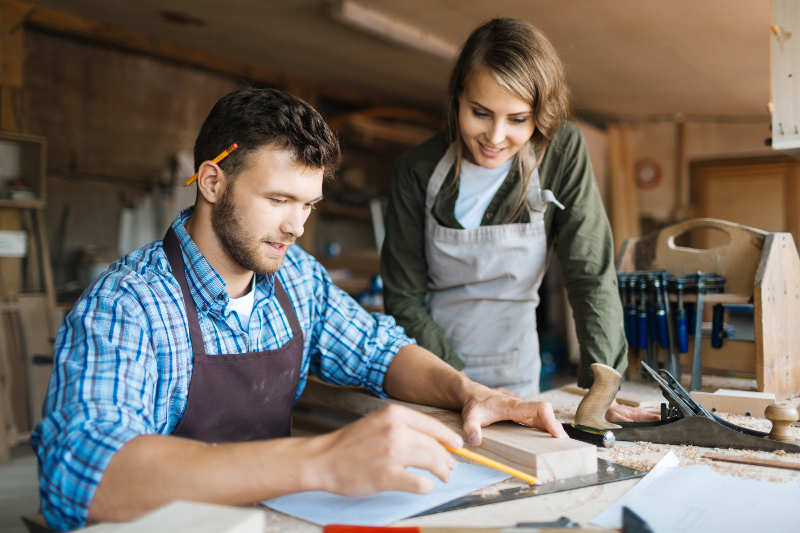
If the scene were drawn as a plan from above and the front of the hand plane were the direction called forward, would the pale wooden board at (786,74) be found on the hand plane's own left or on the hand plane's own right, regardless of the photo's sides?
on the hand plane's own left

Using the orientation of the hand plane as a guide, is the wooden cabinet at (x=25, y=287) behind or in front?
behind

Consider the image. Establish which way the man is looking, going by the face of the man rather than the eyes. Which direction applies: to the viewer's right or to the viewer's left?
to the viewer's right

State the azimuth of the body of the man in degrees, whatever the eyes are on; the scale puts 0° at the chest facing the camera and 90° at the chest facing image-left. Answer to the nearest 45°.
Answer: approximately 315°

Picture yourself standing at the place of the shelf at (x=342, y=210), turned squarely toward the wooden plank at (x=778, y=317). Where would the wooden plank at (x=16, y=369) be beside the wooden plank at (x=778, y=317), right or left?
right

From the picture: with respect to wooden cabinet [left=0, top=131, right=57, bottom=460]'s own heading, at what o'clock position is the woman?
The woman is roughly at 1 o'clock from the wooden cabinet.

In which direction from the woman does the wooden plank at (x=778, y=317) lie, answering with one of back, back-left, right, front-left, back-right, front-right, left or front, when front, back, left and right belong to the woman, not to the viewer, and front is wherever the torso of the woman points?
back-left

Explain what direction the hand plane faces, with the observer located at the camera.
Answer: facing to the right of the viewer

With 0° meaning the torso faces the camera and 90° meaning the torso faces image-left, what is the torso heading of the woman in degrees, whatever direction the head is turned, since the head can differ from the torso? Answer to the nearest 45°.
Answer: approximately 45°

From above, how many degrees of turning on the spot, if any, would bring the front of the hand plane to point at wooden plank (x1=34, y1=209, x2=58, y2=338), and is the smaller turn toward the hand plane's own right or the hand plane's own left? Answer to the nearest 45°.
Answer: approximately 135° to the hand plane's own left
